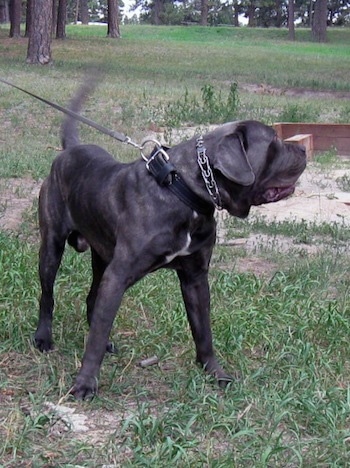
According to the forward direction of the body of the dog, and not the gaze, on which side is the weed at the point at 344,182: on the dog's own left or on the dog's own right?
on the dog's own left

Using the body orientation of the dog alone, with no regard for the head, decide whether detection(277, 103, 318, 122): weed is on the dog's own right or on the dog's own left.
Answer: on the dog's own left

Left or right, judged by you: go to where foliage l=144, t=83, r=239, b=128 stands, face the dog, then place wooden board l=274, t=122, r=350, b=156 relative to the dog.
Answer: left

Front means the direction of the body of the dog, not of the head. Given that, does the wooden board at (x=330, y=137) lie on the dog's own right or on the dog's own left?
on the dog's own left

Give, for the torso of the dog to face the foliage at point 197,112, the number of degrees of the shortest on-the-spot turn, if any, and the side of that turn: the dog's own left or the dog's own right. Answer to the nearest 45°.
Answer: approximately 135° to the dog's own left

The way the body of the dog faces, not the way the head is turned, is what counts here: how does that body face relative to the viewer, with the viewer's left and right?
facing the viewer and to the right of the viewer
